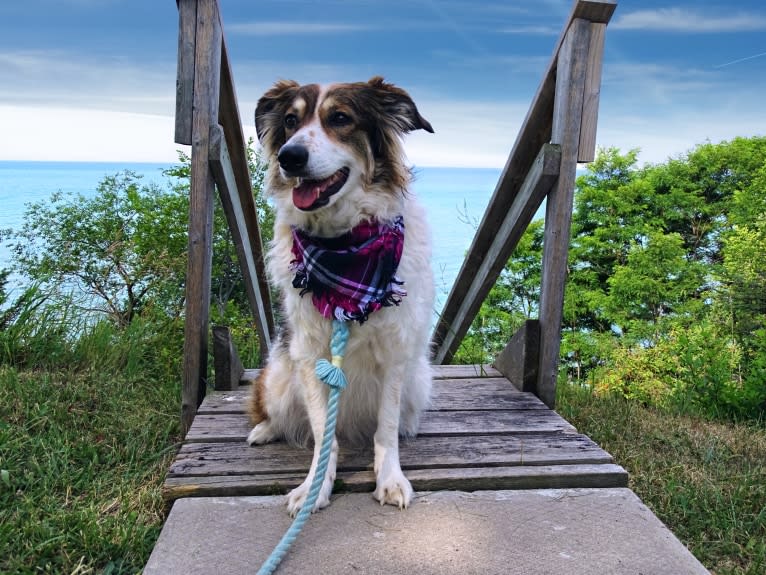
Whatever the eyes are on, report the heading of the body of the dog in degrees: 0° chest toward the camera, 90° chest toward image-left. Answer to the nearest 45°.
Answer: approximately 0°

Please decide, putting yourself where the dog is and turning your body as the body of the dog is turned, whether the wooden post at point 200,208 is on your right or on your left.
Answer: on your right

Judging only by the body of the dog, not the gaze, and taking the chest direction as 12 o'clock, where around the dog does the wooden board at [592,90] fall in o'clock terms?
The wooden board is roughly at 8 o'clock from the dog.

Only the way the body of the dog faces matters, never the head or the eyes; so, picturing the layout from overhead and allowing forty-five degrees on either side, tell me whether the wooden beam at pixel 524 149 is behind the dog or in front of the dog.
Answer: behind

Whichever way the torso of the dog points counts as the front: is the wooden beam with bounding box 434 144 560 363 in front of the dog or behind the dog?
behind

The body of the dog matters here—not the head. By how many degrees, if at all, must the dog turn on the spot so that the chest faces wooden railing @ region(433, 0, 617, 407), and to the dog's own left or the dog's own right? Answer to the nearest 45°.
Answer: approximately 135° to the dog's own left

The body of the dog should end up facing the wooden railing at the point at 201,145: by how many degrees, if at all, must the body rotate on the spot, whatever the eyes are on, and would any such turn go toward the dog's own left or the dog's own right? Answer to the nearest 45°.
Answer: approximately 135° to the dog's own right
